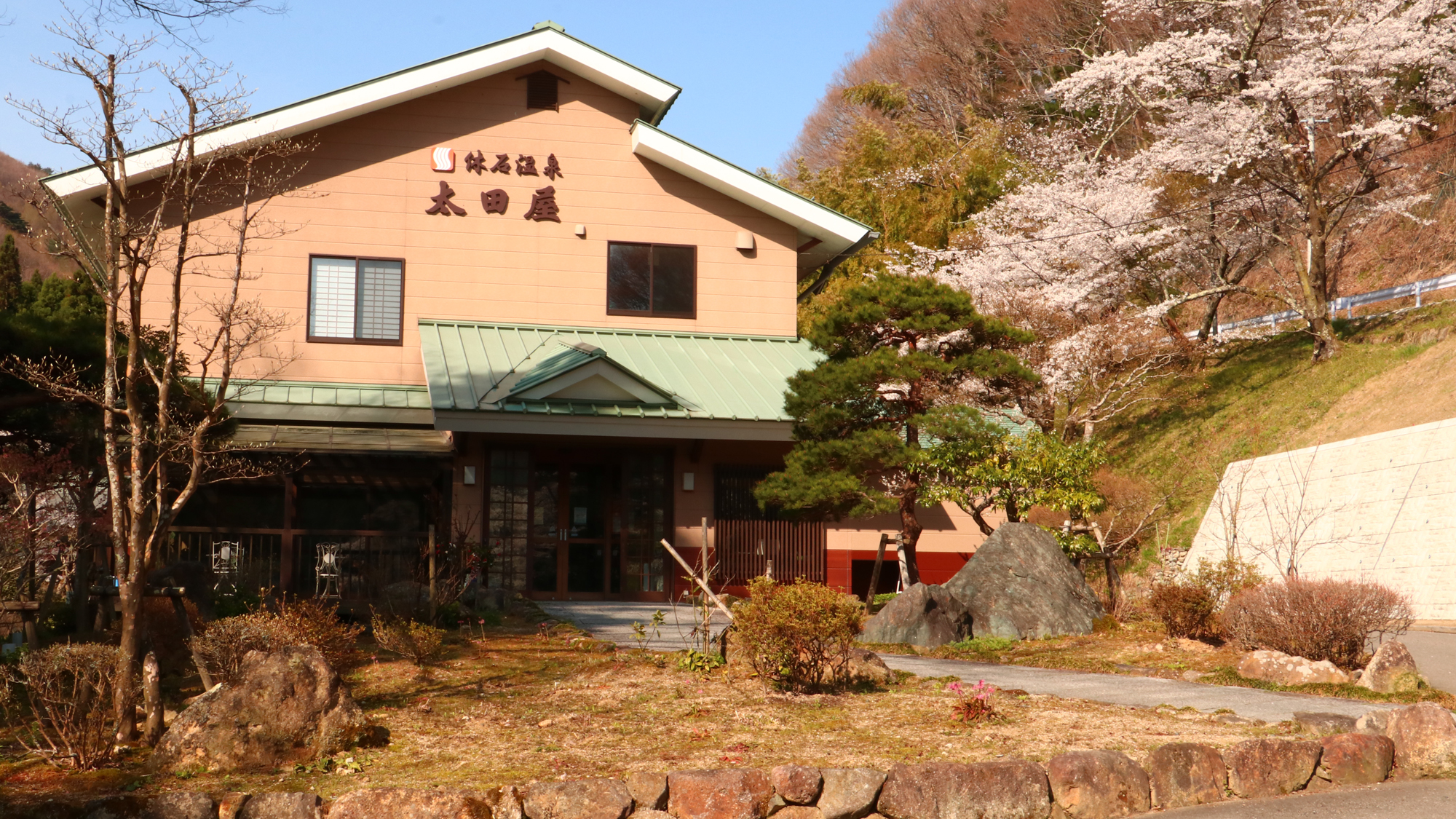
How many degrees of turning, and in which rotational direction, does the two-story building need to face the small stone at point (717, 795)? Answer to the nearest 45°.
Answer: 0° — it already faces it

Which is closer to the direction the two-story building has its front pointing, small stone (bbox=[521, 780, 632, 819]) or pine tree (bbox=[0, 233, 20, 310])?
the small stone

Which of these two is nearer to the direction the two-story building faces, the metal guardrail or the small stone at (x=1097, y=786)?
the small stone

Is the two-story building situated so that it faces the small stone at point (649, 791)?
yes

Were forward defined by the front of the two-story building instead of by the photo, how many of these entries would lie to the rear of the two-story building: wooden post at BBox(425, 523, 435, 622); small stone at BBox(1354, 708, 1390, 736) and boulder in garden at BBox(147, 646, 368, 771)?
0

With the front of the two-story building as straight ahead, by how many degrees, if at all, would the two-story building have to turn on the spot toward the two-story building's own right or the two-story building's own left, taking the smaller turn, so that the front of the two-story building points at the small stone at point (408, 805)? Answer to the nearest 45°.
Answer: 0° — it already faces it

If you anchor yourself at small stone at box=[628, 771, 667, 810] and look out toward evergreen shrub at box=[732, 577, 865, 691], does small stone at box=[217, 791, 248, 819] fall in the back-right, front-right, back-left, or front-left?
back-left

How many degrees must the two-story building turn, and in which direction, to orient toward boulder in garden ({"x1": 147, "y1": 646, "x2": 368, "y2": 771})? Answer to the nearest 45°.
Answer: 0° — it already faces it

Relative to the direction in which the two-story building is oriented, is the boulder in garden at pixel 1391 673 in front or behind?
in front

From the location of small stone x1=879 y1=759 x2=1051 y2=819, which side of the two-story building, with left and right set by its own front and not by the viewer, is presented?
front

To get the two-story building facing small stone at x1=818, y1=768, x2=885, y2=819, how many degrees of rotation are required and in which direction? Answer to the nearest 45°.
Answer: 0° — it already faces it

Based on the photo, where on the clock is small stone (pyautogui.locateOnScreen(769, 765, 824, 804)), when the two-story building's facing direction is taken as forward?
The small stone is roughly at 12 o'clock from the two-story building.

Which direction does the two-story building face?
toward the camera

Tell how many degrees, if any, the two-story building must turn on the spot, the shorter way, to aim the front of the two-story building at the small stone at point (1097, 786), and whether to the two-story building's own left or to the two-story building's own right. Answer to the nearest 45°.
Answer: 0° — it already faces it

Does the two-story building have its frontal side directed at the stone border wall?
yes

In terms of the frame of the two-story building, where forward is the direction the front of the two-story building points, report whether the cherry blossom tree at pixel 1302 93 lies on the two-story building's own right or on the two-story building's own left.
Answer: on the two-story building's own left

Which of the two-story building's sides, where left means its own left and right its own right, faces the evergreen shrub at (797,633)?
front

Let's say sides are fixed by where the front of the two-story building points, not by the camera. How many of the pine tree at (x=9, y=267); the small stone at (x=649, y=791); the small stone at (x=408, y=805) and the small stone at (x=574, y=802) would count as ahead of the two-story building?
3
